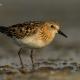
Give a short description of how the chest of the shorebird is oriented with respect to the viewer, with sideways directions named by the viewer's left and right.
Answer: facing to the right of the viewer
